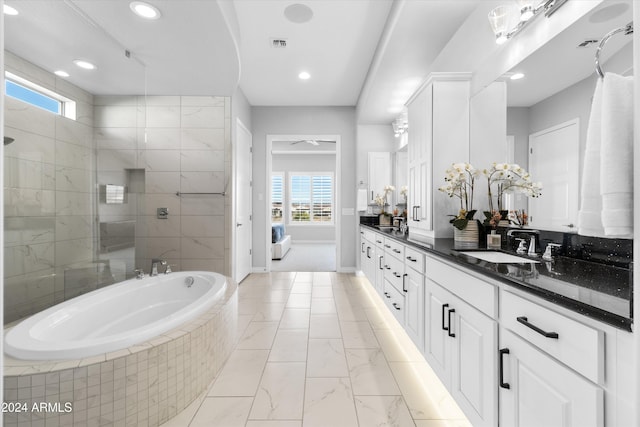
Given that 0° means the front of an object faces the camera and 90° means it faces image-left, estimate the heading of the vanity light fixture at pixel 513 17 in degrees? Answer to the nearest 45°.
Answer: approximately 45°

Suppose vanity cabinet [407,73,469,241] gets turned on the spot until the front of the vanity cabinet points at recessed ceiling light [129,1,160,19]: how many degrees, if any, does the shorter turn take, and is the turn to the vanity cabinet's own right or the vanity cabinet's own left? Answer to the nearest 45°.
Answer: approximately 45° to the vanity cabinet's own left

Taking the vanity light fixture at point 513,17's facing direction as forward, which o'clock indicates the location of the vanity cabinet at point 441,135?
The vanity cabinet is roughly at 3 o'clock from the vanity light fixture.

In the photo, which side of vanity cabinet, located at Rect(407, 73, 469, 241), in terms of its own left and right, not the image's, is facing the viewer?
left

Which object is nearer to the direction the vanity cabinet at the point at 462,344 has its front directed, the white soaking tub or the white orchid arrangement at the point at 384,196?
the white soaking tub

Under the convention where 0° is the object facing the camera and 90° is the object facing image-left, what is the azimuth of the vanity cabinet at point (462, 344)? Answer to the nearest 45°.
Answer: approximately 45°

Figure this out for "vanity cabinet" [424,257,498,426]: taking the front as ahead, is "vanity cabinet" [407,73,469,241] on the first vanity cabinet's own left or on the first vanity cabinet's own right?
on the first vanity cabinet's own right
